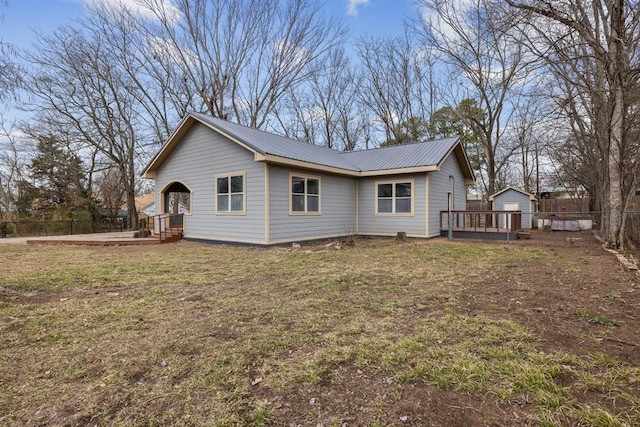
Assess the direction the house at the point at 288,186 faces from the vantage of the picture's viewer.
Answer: facing the viewer and to the left of the viewer

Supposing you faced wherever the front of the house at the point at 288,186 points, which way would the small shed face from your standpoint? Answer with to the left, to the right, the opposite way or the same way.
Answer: the same way

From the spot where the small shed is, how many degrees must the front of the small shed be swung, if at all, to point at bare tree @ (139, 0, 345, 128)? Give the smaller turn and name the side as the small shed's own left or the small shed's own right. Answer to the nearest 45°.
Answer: approximately 45° to the small shed's own right

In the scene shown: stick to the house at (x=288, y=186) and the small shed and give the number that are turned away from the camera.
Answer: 0

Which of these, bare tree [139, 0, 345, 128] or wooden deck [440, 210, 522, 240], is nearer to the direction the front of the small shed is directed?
the wooden deck

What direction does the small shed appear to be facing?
toward the camera

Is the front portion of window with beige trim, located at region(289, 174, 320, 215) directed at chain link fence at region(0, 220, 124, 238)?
no

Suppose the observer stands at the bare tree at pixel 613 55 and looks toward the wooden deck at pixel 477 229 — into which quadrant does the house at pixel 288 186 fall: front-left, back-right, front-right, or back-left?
front-left

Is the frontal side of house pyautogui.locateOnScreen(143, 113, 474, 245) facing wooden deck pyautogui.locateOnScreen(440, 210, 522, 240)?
no

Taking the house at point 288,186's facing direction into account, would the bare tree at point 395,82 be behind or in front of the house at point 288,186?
behind

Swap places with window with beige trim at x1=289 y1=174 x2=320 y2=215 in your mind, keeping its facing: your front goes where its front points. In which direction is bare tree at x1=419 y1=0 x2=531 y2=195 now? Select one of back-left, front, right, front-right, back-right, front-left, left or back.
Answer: left

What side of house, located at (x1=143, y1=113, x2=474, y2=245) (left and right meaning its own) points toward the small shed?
back

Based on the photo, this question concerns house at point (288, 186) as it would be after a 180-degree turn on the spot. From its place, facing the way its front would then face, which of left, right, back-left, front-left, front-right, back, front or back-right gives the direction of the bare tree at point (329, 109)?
front-left

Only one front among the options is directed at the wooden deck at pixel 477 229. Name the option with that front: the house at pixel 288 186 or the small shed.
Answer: the small shed

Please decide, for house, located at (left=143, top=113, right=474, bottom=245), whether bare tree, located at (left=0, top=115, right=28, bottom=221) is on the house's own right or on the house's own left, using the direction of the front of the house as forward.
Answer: on the house's own right

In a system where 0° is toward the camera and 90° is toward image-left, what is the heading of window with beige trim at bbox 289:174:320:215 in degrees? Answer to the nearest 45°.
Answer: approximately 315°
